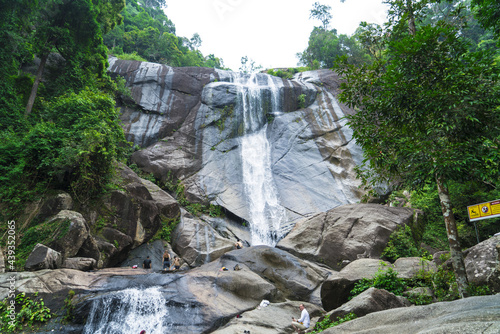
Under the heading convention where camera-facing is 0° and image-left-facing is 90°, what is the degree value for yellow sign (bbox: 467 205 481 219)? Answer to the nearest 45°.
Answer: approximately 0°

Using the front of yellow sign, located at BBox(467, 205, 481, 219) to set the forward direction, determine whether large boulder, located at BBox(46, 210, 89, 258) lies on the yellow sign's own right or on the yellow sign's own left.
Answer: on the yellow sign's own right

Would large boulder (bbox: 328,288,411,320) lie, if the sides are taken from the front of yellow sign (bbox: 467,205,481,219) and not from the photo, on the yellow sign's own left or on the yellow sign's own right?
on the yellow sign's own right

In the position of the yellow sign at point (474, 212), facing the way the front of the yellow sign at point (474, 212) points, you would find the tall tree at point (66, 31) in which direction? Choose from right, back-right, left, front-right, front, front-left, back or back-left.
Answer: right

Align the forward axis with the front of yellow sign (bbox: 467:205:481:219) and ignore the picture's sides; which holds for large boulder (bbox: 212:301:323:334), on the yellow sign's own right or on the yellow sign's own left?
on the yellow sign's own right

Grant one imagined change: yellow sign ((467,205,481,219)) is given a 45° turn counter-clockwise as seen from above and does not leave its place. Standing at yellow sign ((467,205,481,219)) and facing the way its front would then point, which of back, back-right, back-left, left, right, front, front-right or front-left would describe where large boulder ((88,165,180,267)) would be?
back-right

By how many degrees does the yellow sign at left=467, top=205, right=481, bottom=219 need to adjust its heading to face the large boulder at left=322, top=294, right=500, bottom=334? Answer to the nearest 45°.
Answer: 0° — it already faces it

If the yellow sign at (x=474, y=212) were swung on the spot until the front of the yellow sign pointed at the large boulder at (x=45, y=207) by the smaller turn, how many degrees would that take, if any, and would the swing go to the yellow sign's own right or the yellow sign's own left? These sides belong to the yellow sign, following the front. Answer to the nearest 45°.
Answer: approximately 90° to the yellow sign's own right

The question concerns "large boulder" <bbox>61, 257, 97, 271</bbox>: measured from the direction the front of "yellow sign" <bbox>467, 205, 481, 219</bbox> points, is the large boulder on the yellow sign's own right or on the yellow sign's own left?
on the yellow sign's own right
